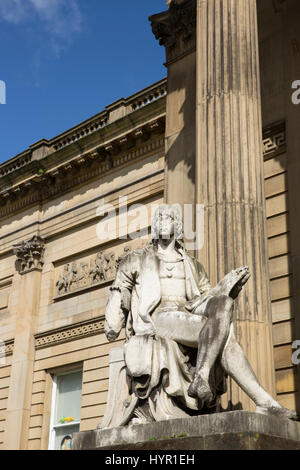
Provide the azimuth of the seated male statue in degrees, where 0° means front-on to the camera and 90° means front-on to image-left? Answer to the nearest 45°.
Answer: approximately 315°
